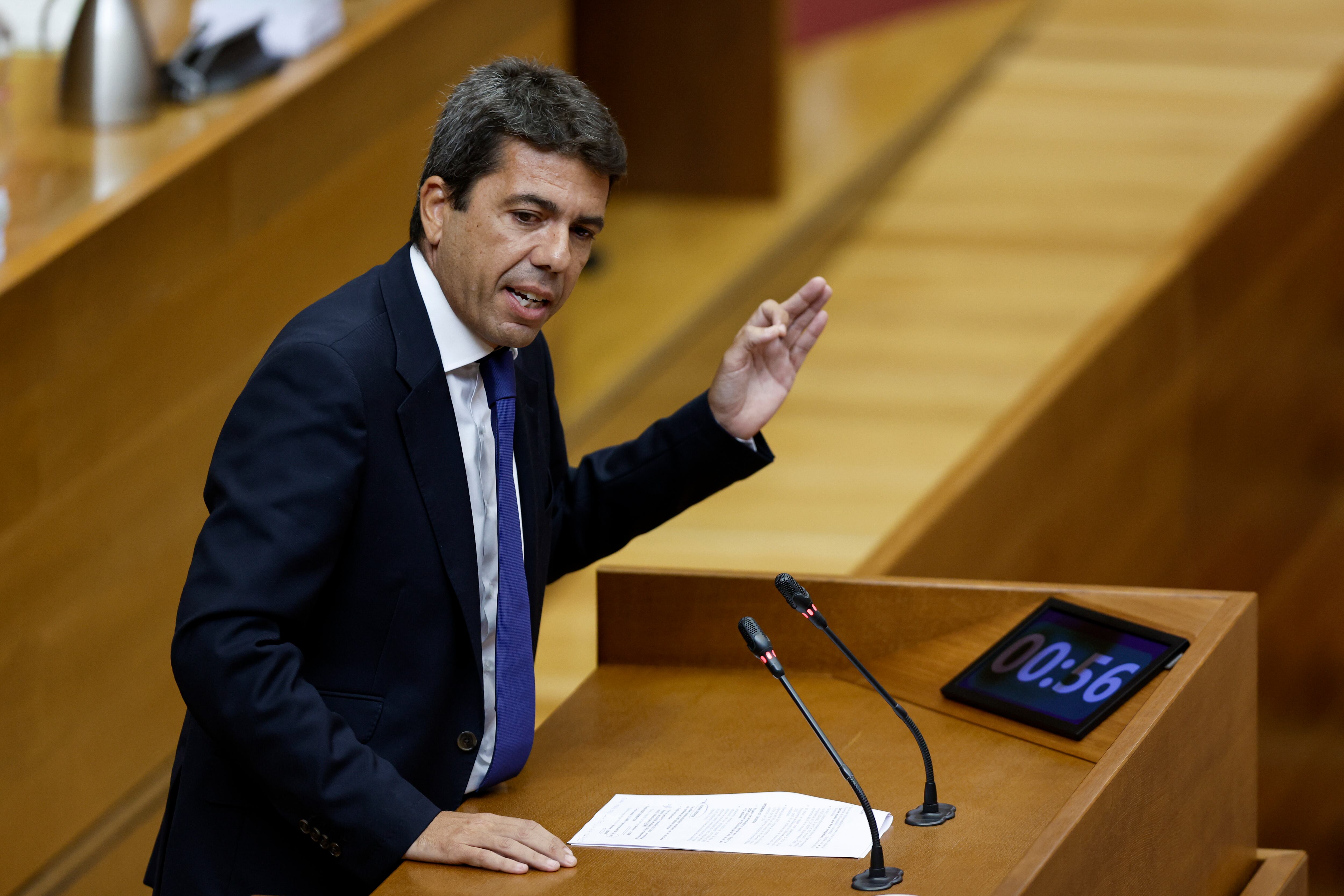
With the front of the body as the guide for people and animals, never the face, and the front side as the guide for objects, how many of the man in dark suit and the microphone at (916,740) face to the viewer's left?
1

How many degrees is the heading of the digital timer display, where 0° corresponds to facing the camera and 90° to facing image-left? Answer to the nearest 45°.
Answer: approximately 45°

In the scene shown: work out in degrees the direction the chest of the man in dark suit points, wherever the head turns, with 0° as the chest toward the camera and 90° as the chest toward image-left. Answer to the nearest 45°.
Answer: approximately 315°

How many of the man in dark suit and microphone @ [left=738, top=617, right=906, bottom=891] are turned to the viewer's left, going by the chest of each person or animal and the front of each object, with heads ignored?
1

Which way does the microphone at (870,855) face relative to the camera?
to the viewer's left

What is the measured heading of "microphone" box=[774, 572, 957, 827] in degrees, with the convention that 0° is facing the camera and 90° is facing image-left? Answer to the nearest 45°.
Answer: approximately 90°
